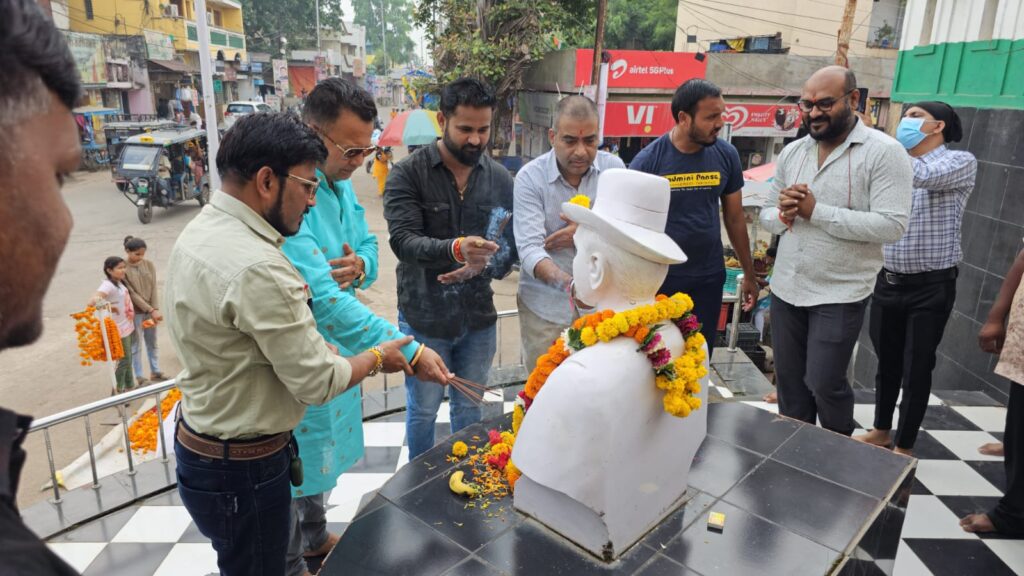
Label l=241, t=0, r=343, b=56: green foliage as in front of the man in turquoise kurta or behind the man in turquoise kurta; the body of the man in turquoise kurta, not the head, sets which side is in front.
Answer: behind

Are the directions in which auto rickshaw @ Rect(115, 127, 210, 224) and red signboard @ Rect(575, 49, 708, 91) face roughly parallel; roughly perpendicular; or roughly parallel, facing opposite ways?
roughly parallel

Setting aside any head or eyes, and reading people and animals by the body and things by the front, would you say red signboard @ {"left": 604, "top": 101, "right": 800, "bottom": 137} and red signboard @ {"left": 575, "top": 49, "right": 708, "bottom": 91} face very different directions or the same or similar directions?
same or similar directions

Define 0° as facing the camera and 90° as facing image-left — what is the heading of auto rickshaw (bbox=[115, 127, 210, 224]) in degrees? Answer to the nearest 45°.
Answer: approximately 45°

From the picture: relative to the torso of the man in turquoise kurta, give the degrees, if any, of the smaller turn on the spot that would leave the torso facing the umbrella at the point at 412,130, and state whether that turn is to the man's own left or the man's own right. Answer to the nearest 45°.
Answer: approximately 135° to the man's own left

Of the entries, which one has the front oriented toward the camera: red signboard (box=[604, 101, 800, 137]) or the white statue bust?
the red signboard

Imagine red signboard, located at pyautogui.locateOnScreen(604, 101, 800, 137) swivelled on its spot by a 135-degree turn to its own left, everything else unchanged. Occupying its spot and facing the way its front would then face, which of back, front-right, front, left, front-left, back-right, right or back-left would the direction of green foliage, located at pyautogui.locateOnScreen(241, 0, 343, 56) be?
left

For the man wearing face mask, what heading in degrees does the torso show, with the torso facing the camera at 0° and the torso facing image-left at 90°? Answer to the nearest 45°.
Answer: approximately 45°

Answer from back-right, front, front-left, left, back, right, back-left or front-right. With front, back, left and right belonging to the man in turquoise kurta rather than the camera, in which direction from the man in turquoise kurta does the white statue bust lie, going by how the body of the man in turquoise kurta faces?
front

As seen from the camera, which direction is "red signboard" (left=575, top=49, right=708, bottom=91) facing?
toward the camera

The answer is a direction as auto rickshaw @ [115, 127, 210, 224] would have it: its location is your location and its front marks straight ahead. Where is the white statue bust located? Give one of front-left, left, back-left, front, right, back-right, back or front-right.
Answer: front-left

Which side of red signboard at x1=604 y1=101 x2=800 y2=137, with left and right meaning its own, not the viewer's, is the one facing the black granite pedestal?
front

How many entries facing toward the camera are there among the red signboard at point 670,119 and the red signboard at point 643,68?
2

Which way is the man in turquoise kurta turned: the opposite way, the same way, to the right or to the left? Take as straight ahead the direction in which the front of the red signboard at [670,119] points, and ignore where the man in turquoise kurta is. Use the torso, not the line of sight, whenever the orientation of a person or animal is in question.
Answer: to the left

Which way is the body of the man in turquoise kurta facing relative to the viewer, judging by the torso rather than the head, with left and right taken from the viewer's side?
facing the viewer and to the right of the viewer

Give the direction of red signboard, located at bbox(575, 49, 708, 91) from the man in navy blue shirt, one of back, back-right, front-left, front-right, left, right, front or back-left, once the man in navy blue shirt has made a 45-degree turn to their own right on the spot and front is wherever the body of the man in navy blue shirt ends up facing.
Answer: back

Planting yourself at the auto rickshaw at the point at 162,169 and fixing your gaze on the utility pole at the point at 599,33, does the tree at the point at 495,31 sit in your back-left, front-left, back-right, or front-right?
front-left

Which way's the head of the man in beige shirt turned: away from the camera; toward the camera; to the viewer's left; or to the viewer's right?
to the viewer's right

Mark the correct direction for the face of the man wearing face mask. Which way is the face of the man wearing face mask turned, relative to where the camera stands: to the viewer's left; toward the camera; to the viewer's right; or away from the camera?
to the viewer's left
